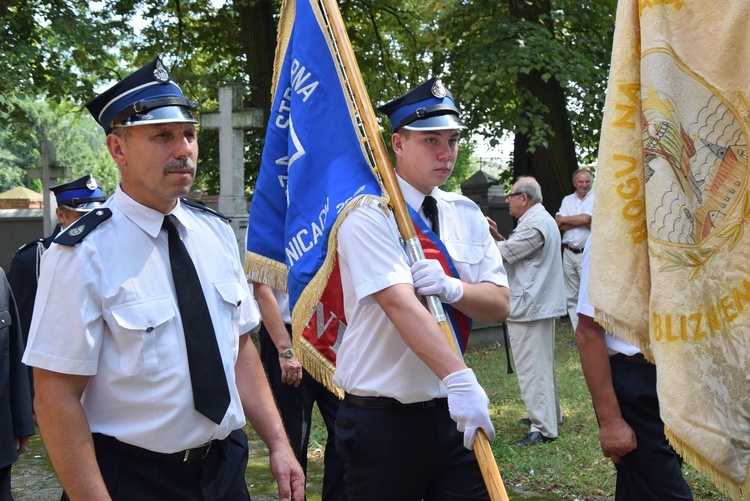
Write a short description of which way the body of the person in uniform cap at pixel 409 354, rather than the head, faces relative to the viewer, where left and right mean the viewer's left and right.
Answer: facing the viewer and to the right of the viewer

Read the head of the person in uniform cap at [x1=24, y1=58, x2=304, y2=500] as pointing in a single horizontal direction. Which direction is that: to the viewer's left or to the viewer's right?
to the viewer's right

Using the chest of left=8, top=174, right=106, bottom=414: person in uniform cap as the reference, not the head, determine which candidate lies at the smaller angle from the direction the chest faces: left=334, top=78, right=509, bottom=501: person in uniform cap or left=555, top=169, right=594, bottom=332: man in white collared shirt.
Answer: the person in uniform cap

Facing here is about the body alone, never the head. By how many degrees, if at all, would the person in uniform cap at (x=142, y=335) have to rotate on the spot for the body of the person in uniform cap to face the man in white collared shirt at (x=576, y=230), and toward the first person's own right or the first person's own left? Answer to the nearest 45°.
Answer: approximately 90° to the first person's own left

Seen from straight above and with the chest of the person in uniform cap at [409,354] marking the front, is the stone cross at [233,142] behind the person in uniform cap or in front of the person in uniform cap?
behind

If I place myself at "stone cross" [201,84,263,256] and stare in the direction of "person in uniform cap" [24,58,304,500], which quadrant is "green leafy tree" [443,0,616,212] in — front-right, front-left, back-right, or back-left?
back-left

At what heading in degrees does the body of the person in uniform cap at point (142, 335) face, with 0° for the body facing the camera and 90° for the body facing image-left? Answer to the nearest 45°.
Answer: approximately 315°

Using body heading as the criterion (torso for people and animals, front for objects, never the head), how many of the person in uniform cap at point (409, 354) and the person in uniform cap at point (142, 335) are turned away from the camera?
0

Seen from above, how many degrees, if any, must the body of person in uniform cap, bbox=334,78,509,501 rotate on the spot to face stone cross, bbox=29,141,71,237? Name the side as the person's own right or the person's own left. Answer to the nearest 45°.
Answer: approximately 180°

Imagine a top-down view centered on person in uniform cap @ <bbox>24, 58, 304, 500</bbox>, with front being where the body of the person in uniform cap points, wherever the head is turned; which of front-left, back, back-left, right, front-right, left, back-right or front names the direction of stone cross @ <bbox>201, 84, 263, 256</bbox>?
back-left

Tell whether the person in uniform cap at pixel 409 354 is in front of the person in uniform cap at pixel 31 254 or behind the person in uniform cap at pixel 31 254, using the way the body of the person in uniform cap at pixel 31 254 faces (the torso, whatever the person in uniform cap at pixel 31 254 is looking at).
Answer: in front
